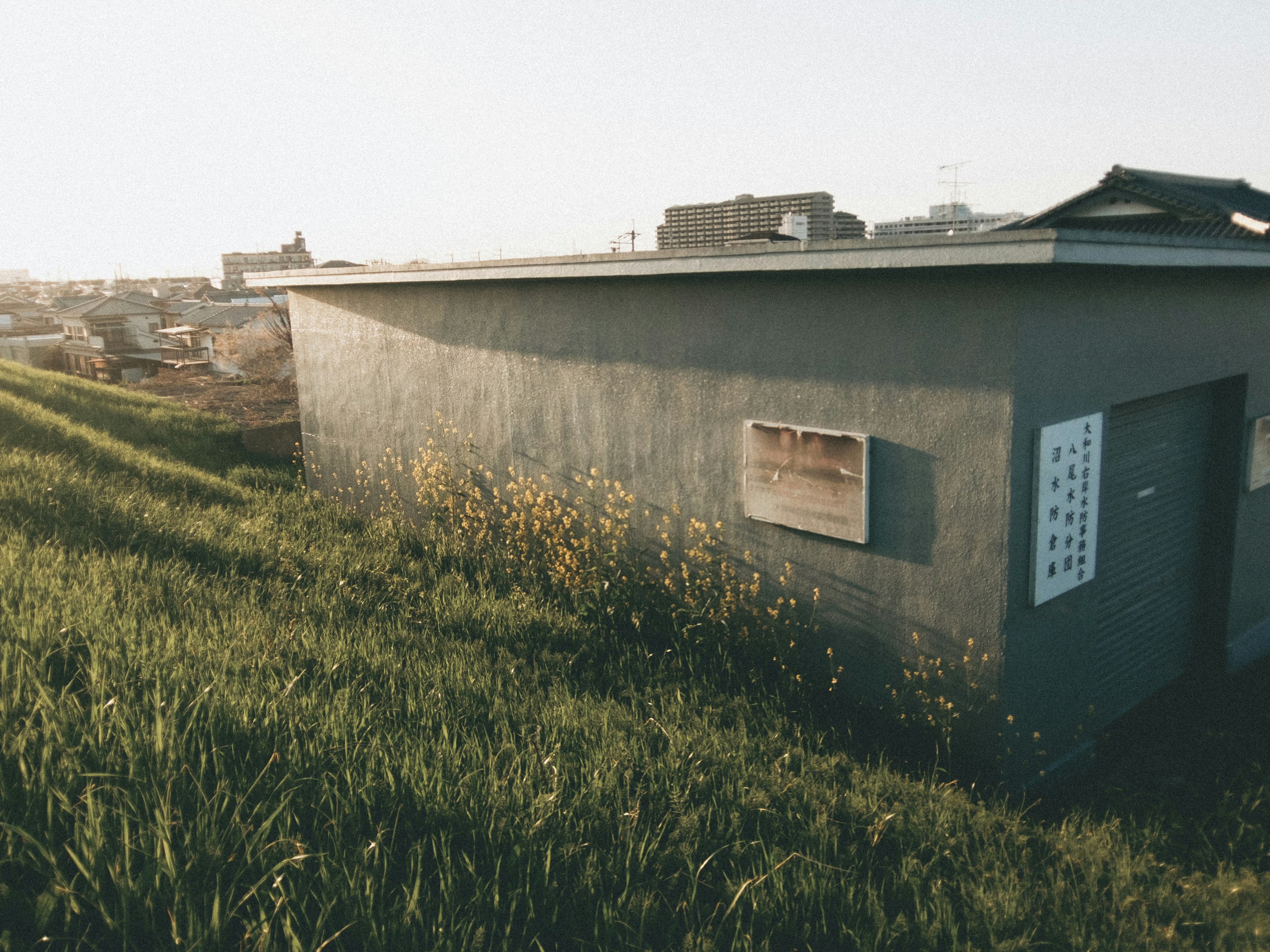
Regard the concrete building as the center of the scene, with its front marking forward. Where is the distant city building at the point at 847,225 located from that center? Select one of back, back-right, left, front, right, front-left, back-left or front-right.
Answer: back-left

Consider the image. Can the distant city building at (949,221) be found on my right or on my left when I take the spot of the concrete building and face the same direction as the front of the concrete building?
on my left

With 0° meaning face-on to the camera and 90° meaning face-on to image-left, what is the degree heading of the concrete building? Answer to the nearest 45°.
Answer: approximately 315°

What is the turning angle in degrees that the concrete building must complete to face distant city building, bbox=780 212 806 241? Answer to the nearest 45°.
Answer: approximately 135° to its left

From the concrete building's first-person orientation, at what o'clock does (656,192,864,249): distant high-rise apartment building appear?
The distant high-rise apartment building is roughly at 7 o'clock from the concrete building.

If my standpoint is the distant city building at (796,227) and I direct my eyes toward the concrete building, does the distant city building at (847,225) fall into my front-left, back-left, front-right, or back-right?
back-left
